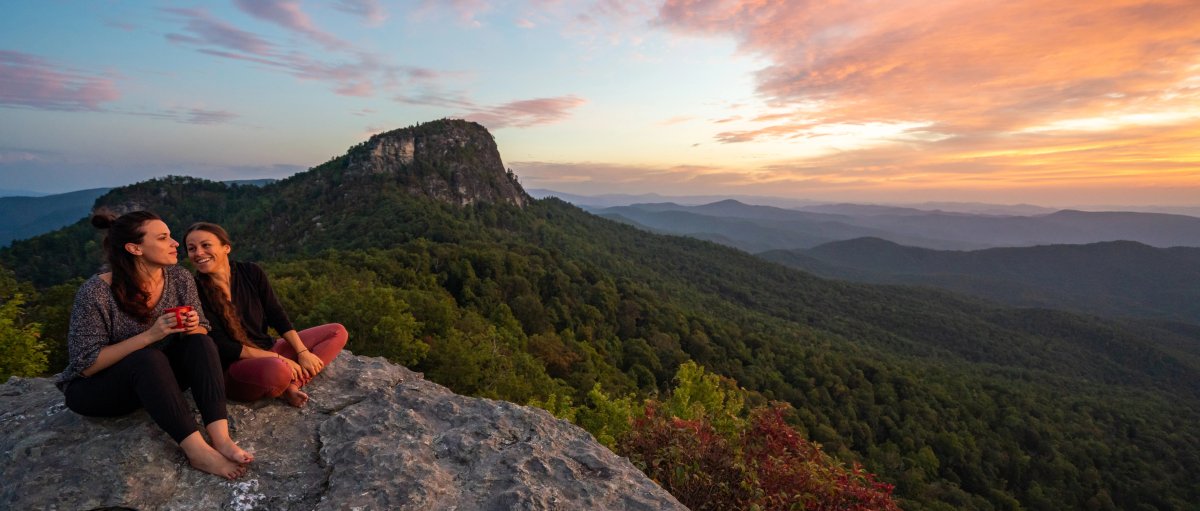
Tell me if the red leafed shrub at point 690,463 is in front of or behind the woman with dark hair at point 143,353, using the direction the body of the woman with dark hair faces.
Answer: in front

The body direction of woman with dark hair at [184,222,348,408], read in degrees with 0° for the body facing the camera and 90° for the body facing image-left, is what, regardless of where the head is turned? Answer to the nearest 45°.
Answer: approximately 315°

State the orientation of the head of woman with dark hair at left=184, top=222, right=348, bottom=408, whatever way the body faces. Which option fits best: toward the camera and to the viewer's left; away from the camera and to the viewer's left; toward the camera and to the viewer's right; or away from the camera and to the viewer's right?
toward the camera and to the viewer's left

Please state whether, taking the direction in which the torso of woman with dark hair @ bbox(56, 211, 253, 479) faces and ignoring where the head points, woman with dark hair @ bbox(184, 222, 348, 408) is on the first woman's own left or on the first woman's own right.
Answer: on the first woman's own left

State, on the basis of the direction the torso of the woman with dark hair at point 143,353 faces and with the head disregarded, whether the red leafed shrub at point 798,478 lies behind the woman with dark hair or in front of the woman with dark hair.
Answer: in front

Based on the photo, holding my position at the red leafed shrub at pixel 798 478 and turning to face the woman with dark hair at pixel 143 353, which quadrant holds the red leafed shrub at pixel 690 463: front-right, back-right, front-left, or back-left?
front-right

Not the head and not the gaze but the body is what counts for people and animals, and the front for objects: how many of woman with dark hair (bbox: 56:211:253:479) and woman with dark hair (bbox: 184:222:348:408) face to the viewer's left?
0

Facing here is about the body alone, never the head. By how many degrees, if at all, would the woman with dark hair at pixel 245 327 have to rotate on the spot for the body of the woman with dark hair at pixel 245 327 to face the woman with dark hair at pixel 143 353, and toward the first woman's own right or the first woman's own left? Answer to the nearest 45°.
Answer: approximately 90° to the first woman's own right

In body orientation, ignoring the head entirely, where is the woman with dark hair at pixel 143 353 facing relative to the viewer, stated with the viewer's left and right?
facing the viewer and to the right of the viewer
